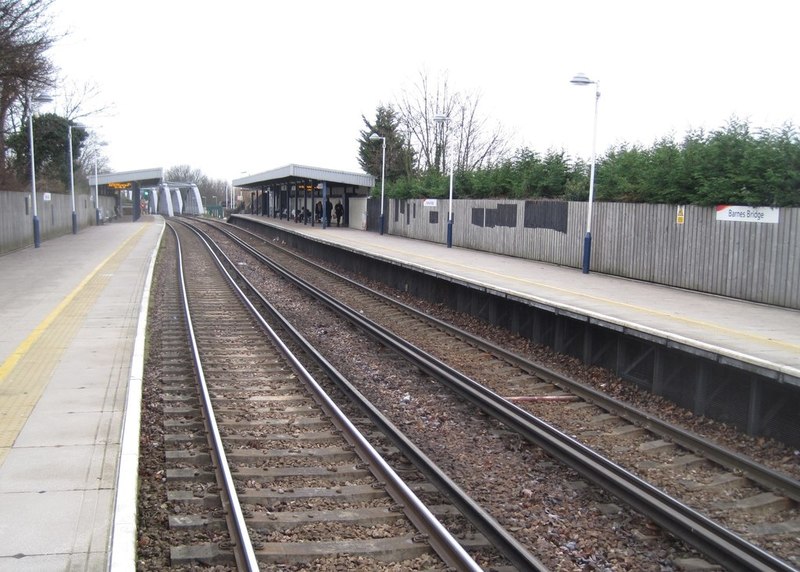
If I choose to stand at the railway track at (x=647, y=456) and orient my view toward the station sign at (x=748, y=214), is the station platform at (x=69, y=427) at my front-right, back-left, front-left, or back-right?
back-left

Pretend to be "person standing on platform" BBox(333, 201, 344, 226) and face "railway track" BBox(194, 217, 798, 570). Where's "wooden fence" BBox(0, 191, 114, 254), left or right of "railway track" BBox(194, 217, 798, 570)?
right

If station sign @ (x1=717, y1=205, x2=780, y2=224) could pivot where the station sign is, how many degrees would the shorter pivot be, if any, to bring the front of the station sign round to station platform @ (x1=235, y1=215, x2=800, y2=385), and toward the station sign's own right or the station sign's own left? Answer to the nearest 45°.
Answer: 0° — it already faces it

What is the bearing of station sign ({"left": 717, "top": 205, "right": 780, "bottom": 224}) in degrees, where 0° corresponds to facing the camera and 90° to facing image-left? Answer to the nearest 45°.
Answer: approximately 45°

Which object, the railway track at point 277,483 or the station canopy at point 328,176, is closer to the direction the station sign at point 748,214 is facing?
the railway track

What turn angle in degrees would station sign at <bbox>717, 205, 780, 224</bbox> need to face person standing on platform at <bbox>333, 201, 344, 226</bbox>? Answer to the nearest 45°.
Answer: approximately 90° to its right

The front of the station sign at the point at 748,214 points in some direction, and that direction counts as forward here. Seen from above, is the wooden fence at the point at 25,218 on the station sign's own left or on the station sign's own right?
on the station sign's own right

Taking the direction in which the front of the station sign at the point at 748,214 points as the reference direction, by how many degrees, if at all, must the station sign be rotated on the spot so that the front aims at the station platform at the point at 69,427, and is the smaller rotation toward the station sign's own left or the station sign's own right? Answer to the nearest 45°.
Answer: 0° — it already faces it

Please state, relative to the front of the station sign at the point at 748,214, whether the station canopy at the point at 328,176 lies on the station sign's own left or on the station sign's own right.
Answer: on the station sign's own right

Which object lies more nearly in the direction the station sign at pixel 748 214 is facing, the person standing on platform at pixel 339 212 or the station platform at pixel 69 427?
the station platform
